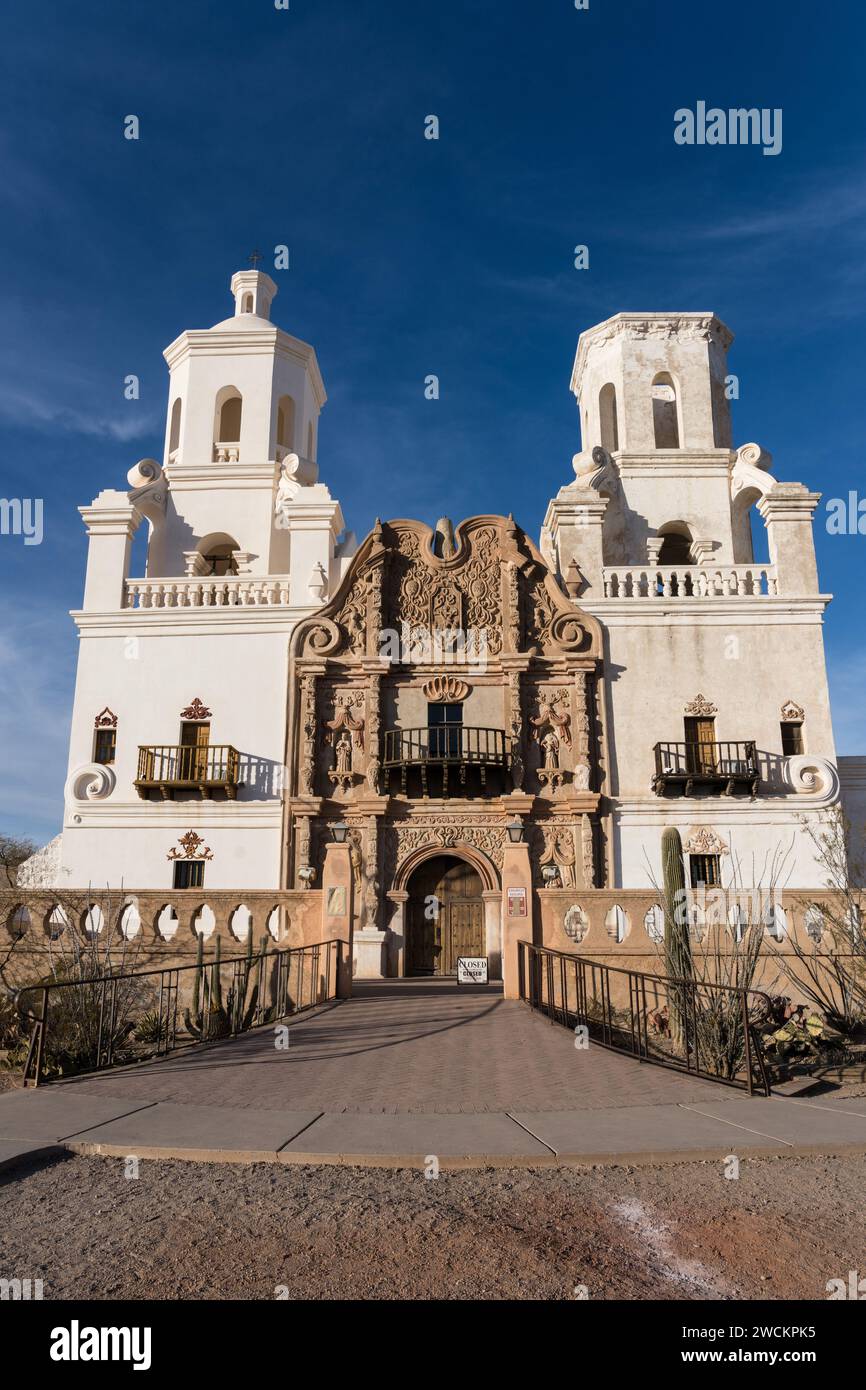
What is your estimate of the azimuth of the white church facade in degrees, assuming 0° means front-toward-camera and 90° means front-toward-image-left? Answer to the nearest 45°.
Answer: approximately 0°

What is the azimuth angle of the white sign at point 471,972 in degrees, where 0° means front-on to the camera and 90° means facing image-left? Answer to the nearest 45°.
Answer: approximately 0°

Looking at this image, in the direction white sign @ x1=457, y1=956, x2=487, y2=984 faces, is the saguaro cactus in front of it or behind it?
in front

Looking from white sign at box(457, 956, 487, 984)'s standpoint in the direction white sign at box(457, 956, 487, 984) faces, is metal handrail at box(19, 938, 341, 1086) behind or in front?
in front

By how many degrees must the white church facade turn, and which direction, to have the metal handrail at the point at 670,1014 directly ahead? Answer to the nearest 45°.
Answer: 0° — it already faces it

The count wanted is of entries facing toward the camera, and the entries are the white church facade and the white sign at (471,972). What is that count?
2
